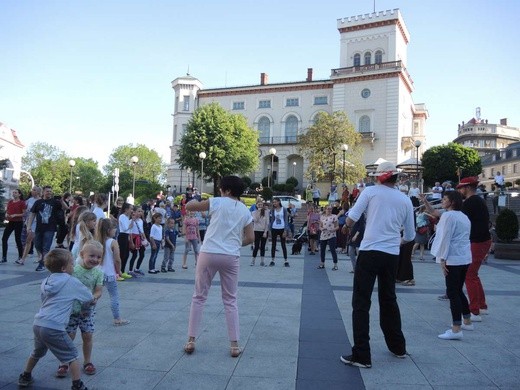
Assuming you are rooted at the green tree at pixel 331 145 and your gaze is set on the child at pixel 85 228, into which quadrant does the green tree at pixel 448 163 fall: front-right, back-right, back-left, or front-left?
back-left

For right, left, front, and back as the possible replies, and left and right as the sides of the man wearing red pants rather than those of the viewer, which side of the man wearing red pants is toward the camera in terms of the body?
left

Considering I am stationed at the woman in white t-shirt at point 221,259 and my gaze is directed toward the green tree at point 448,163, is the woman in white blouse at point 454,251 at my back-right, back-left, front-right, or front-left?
front-right

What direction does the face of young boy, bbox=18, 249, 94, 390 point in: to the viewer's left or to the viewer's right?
to the viewer's right

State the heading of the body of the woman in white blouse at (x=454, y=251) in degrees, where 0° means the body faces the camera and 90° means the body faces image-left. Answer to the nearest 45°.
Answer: approximately 90°

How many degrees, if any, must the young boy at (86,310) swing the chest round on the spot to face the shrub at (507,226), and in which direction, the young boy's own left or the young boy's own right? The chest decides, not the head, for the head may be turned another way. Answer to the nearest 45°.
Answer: approximately 135° to the young boy's own left

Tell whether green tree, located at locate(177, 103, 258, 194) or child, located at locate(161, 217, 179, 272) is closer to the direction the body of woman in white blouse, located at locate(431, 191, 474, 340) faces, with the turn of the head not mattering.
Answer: the child

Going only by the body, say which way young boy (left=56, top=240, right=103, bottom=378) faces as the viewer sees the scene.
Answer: toward the camera

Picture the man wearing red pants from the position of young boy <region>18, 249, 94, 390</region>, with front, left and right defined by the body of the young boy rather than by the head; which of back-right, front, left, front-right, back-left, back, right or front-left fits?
front-right

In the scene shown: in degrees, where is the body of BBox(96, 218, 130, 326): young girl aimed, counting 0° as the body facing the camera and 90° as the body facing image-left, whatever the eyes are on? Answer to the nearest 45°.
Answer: approximately 270°

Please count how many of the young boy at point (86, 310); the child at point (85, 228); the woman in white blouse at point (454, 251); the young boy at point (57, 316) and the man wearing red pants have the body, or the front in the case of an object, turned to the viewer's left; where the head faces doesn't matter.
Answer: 2

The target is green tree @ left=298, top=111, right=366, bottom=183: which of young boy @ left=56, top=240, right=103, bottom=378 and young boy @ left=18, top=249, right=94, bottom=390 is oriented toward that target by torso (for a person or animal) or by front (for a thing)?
young boy @ left=18, top=249, right=94, bottom=390

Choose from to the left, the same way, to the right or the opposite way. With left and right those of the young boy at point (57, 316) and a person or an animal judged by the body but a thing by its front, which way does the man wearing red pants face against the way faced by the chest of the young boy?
to the left

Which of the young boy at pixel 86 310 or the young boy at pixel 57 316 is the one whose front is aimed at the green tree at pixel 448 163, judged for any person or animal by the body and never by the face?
the young boy at pixel 57 316

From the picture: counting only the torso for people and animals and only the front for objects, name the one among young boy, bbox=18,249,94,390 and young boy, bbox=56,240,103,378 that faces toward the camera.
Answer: young boy, bbox=56,240,103,378

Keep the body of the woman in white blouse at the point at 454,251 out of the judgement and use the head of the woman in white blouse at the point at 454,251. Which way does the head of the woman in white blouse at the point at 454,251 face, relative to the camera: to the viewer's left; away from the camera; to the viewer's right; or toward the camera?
to the viewer's left
